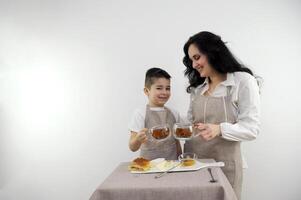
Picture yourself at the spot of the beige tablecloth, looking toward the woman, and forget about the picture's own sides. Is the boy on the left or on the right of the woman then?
left

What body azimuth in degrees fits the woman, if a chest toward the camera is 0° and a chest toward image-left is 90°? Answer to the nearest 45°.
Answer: approximately 45°
